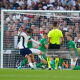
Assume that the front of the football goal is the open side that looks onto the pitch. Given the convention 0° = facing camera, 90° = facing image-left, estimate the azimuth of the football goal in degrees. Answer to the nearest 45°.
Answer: approximately 0°

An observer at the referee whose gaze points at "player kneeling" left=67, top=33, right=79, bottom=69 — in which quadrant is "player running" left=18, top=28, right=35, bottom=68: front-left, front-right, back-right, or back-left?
back-left

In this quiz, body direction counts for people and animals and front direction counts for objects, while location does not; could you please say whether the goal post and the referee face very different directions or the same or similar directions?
very different directions

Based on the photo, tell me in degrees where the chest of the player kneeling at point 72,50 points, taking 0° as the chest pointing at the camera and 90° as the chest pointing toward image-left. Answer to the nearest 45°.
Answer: approximately 90°

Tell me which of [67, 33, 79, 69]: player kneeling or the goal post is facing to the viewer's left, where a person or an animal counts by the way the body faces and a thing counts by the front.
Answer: the player kneeling

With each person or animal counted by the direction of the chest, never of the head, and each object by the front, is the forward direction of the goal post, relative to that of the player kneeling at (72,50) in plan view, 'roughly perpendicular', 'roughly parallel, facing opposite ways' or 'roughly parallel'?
roughly perpendicular
